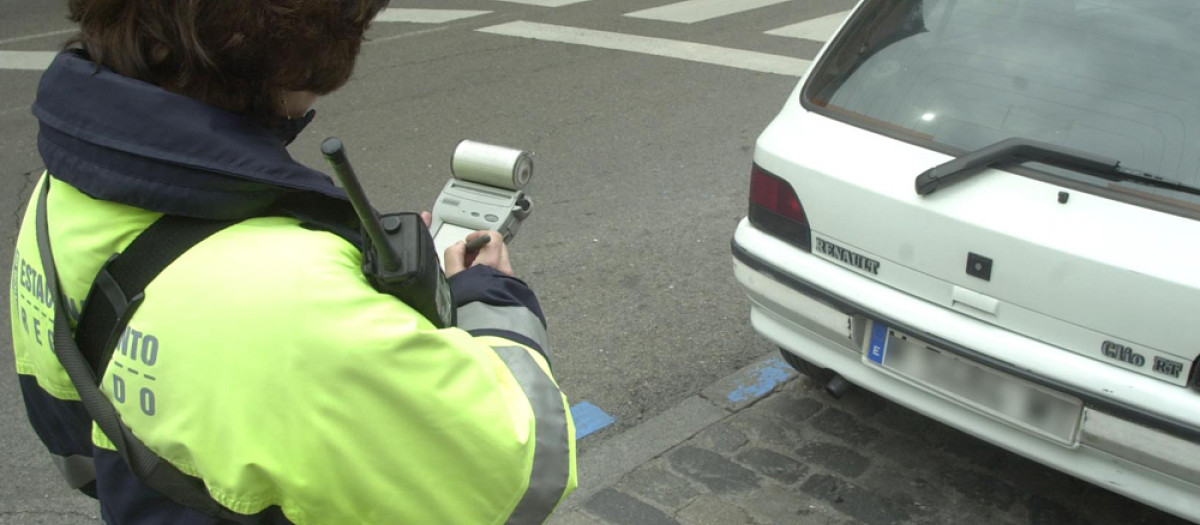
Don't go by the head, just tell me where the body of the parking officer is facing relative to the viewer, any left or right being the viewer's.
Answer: facing away from the viewer and to the right of the viewer

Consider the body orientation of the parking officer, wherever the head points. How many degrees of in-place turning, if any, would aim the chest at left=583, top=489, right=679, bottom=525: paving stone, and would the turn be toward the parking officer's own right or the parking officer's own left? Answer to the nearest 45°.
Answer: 0° — they already face it

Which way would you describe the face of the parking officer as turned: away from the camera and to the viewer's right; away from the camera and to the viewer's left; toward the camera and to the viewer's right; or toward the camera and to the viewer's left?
away from the camera and to the viewer's right

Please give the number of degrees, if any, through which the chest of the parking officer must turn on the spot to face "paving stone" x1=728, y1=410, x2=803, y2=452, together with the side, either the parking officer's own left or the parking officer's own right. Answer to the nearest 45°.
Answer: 0° — they already face it

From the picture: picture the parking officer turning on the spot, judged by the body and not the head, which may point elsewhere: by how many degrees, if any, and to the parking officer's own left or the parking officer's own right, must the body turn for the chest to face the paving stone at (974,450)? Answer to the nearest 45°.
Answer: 0° — they already face it

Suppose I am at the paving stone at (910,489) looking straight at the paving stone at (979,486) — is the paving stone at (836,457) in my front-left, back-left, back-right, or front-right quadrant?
back-left

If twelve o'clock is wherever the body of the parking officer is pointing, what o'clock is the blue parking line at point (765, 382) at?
The blue parking line is roughly at 12 o'clock from the parking officer.

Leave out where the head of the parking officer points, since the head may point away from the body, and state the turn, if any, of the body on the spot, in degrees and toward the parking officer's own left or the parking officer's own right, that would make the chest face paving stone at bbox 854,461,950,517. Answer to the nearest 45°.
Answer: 0° — they already face it

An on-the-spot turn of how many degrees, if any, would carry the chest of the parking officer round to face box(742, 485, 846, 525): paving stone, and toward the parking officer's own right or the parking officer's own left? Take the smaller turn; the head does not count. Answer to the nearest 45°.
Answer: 0° — they already face it
